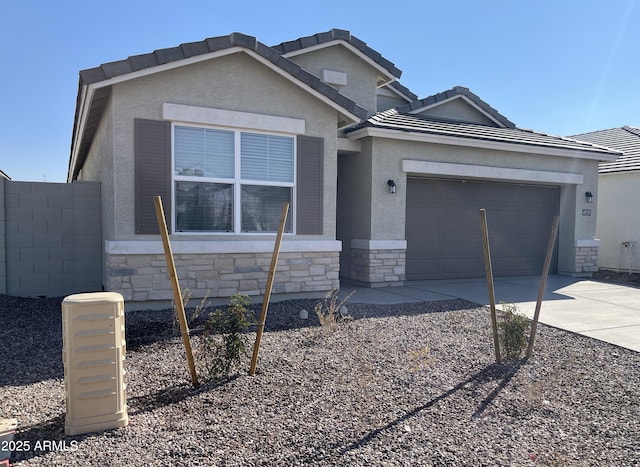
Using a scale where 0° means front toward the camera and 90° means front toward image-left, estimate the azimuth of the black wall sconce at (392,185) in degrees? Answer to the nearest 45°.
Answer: approximately 315°

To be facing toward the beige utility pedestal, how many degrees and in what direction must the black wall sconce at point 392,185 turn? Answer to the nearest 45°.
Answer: approximately 45° to its right

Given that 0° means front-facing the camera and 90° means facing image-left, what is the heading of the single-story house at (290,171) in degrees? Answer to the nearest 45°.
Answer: approximately 315°

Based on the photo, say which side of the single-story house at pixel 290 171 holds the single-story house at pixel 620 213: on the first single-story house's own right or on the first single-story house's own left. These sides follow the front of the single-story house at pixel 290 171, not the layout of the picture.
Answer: on the first single-story house's own left

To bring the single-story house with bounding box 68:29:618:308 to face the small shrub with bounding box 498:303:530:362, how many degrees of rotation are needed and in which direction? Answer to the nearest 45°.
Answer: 0° — it already faces it

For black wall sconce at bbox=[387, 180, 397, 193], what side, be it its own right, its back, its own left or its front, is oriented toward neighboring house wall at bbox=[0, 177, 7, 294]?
right

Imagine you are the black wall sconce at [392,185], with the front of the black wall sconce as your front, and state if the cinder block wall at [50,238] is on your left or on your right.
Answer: on your right

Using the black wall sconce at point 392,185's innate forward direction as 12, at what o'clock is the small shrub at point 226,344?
The small shrub is roughly at 2 o'clock from the black wall sconce.
